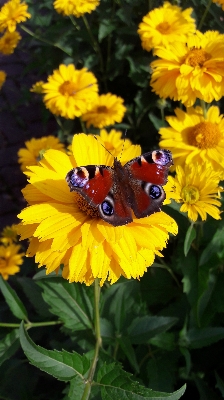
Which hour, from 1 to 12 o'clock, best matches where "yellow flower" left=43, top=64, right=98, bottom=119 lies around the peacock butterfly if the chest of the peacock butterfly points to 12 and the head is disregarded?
The yellow flower is roughly at 12 o'clock from the peacock butterfly.

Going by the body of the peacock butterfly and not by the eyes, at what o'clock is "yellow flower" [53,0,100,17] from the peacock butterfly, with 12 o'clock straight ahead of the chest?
The yellow flower is roughly at 12 o'clock from the peacock butterfly.

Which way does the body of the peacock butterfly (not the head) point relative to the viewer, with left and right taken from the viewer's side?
facing away from the viewer

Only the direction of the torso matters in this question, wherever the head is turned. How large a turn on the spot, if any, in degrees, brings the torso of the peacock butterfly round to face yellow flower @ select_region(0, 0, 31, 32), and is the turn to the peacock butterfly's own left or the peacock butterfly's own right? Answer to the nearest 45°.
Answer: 0° — it already faces it
